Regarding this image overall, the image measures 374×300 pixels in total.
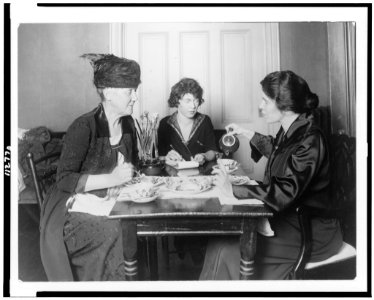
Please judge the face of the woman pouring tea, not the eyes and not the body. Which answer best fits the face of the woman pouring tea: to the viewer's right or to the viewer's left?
to the viewer's left

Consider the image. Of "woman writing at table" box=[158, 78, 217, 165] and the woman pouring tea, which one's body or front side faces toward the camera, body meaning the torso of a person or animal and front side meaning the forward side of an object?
the woman writing at table

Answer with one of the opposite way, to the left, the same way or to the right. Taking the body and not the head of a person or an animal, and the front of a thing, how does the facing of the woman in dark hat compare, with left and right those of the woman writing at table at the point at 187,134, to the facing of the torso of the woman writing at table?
to the left

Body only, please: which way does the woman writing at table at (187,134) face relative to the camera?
toward the camera

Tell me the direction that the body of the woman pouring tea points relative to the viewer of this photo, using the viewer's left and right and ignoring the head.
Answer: facing to the left of the viewer

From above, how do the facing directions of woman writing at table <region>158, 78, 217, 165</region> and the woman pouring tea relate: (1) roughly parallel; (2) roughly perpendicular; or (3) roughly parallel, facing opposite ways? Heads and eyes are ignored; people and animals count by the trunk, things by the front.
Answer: roughly perpendicular

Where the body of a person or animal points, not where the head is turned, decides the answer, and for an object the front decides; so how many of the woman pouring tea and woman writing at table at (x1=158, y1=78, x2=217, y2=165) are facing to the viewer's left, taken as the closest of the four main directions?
1

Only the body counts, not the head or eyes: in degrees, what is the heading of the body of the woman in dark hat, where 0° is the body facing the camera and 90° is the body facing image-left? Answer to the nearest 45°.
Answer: approximately 270°

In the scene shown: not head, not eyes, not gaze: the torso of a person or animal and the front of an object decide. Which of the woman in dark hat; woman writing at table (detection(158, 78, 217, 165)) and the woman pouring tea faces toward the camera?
the woman writing at table
